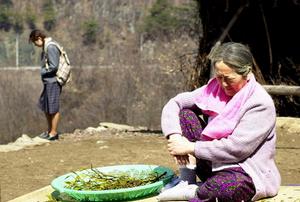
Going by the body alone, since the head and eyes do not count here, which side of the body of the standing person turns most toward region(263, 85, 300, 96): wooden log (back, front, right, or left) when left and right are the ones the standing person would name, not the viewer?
back

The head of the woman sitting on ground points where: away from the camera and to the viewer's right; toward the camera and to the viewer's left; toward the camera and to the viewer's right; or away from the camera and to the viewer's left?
toward the camera and to the viewer's left

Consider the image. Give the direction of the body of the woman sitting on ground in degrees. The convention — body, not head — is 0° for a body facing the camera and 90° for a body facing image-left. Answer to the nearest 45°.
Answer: approximately 45°

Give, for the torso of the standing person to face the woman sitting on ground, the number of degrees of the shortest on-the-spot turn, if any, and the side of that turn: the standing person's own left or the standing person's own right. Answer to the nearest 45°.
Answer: approximately 90° to the standing person's own left

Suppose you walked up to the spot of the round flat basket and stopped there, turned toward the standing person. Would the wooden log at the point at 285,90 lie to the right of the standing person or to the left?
right

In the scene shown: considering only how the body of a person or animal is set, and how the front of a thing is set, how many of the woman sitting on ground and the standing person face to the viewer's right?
0

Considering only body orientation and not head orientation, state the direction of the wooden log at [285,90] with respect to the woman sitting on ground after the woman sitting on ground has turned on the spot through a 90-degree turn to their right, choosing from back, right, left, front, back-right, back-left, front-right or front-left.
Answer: front-right

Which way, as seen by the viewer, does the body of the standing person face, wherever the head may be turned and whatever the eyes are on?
to the viewer's left
